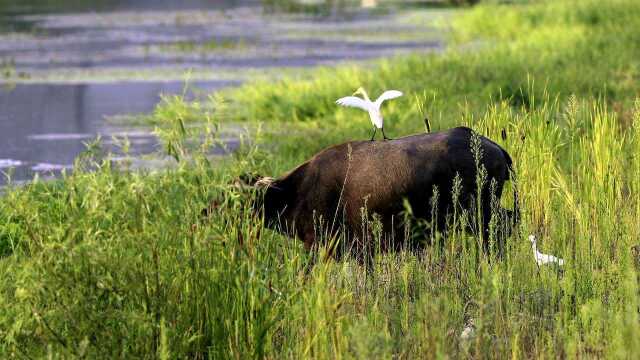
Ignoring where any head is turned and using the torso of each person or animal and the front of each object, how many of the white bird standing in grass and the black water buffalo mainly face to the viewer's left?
2

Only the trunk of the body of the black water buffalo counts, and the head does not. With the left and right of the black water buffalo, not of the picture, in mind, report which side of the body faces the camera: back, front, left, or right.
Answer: left

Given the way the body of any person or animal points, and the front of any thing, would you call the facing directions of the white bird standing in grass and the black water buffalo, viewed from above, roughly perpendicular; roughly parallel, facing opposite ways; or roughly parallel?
roughly parallel

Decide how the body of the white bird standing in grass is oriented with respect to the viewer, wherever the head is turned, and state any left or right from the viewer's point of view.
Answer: facing to the left of the viewer

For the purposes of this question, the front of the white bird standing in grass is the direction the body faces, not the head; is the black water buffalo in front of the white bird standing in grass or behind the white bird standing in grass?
in front

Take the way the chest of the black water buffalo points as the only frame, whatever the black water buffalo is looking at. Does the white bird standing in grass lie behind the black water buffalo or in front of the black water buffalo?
behind
